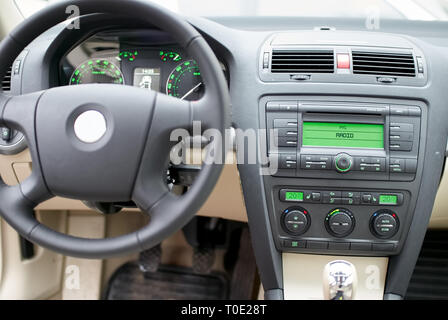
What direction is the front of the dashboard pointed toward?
toward the camera

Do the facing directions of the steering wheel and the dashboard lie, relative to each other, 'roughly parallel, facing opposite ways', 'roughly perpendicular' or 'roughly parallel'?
roughly parallel

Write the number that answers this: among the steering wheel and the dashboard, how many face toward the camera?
2

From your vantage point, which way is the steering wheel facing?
toward the camera

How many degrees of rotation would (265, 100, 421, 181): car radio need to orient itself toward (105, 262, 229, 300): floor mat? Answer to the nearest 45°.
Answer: approximately 135° to its right

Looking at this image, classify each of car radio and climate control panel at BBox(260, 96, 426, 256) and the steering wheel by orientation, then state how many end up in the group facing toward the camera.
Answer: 2
